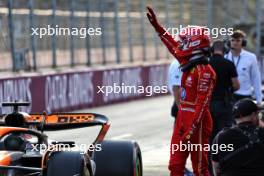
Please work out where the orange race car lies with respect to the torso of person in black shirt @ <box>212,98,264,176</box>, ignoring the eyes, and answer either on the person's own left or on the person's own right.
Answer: on the person's own left

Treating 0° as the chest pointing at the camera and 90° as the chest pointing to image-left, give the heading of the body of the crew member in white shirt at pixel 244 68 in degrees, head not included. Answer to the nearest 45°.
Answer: approximately 45°

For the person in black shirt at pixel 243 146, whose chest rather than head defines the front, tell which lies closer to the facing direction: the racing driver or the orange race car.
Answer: the racing driver
